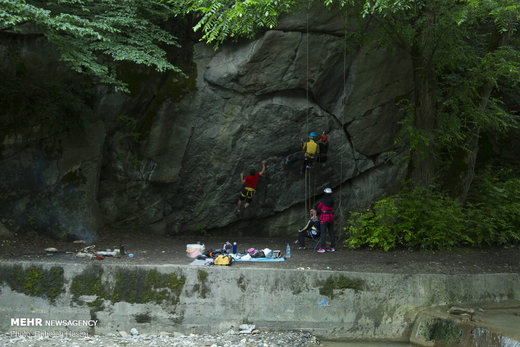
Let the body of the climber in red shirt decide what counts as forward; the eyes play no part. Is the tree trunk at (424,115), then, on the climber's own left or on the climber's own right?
on the climber's own right

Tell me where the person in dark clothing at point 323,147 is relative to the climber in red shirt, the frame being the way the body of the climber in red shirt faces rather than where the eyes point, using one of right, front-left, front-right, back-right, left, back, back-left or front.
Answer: right

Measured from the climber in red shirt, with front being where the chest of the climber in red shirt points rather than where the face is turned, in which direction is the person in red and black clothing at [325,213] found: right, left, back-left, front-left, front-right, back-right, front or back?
back-right

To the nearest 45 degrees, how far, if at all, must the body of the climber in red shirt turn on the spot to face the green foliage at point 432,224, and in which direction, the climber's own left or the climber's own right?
approximately 90° to the climber's own right

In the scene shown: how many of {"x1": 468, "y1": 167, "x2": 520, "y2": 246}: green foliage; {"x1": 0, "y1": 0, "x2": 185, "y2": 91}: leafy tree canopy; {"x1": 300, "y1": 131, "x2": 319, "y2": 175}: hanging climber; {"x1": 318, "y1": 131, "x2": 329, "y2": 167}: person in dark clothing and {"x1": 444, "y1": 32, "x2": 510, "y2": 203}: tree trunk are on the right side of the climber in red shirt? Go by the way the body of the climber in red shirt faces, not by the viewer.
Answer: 4

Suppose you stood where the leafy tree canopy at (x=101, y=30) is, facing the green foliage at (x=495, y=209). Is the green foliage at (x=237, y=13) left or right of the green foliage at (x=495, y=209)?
right

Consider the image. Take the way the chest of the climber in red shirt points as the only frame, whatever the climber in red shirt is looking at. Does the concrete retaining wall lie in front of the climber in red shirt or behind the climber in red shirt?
behind

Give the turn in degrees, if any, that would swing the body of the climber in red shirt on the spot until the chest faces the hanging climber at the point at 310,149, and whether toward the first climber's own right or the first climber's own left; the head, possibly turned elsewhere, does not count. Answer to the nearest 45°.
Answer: approximately 90° to the first climber's own right

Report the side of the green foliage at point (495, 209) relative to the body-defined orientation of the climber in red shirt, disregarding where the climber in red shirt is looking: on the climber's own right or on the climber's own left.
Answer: on the climber's own right

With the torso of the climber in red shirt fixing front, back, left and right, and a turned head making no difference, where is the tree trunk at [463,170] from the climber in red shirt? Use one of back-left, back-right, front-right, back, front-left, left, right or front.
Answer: right

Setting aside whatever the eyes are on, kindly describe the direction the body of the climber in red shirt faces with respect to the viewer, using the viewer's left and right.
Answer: facing away from the viewer

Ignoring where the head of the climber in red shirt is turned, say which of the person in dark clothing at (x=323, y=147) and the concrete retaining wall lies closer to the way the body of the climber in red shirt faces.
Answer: the person in dark clothing
